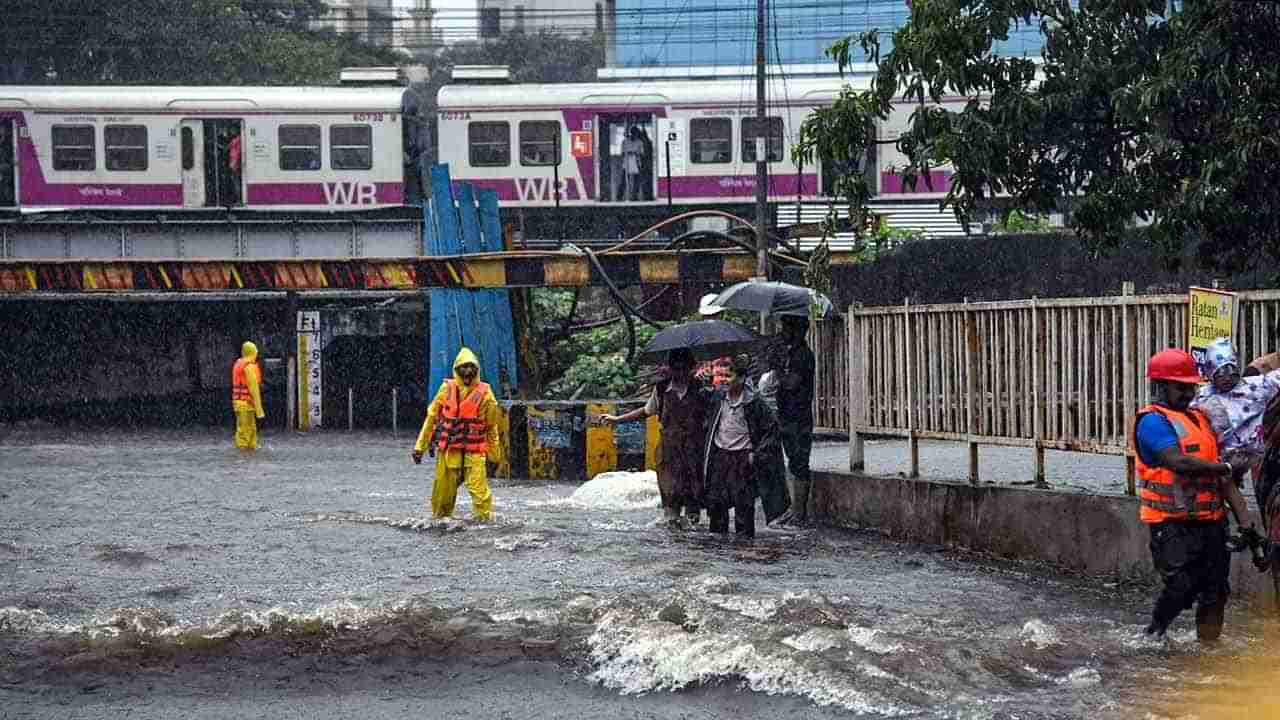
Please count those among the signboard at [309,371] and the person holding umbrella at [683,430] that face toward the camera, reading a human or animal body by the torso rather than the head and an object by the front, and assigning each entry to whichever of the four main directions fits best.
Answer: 2

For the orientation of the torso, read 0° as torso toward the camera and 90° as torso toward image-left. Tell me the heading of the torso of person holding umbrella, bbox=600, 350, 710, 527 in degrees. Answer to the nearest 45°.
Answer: approximately 0°

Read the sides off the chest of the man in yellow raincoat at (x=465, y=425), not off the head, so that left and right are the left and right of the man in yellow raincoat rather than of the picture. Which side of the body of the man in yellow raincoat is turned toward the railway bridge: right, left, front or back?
back

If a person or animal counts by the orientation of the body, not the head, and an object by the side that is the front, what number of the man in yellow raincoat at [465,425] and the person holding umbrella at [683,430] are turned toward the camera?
2

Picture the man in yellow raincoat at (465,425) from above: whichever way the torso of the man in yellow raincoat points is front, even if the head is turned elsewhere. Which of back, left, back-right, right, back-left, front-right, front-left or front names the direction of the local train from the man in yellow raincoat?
back

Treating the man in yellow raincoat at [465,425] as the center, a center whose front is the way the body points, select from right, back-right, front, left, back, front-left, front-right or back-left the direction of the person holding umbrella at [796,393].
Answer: left
